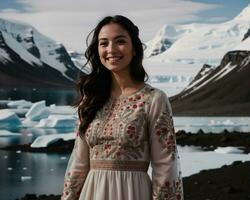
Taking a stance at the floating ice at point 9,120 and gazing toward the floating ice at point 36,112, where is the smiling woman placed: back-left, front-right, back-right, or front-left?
back-right

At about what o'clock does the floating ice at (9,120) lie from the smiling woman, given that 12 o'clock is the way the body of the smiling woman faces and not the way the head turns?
The floating ice is roughly at 4 o'clock from the smiling woman.

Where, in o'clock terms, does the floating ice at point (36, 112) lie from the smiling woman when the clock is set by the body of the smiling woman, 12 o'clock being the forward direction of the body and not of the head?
The floating ice is roughly at 4 o'clock from the smiling woman.

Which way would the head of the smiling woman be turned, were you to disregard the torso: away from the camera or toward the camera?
toward the camera

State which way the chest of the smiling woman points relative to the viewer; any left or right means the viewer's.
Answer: facing the viewer and to the left of the viewer

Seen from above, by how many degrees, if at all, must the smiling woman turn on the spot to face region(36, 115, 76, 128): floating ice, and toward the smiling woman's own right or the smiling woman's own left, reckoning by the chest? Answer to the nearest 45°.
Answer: approximately 135° to the smiling woman's own right

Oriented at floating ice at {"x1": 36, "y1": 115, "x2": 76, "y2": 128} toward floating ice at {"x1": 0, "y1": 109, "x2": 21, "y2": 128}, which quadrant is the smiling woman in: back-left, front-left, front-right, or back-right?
back-left

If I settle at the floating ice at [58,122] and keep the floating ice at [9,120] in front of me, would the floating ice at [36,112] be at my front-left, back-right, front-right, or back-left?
front-right
